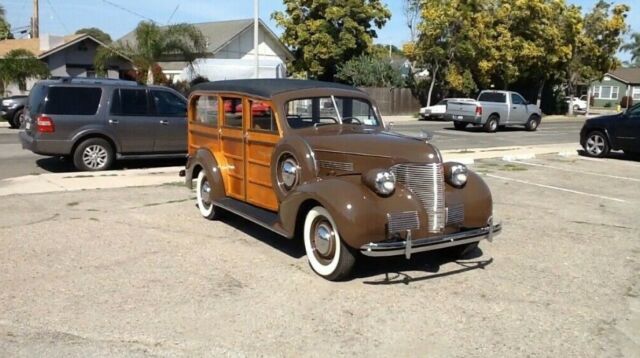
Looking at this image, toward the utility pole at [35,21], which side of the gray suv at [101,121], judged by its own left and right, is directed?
left

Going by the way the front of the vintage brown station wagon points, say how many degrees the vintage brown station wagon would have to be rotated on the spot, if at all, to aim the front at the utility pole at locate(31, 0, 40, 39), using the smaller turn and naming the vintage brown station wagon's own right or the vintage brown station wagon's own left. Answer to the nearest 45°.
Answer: approximately 180°

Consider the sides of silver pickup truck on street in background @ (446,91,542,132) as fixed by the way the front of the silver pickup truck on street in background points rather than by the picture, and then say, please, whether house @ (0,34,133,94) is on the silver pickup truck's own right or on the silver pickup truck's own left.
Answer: on the silver pickup truck's own left

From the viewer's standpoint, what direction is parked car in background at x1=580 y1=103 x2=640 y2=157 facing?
to the viewer's left

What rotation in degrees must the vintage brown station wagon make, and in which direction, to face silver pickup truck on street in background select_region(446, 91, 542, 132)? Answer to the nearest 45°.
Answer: approximately 135° to its left

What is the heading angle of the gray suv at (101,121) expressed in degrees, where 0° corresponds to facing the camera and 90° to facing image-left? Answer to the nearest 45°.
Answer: approximately 270°

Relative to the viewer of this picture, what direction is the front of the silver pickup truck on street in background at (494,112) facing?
facing away from the viewer and to the right of the viewer

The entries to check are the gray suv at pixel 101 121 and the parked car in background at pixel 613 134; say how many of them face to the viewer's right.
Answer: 1

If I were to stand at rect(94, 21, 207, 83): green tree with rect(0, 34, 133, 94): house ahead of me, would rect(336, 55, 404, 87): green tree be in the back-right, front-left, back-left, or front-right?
back-right

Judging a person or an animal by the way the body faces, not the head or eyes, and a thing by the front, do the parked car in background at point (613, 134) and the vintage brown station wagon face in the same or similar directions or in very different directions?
very different directions
